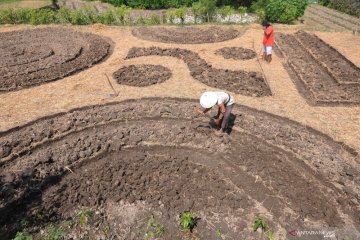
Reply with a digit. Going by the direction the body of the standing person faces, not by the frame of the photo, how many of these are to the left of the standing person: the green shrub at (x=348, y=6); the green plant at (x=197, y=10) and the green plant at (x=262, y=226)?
1
